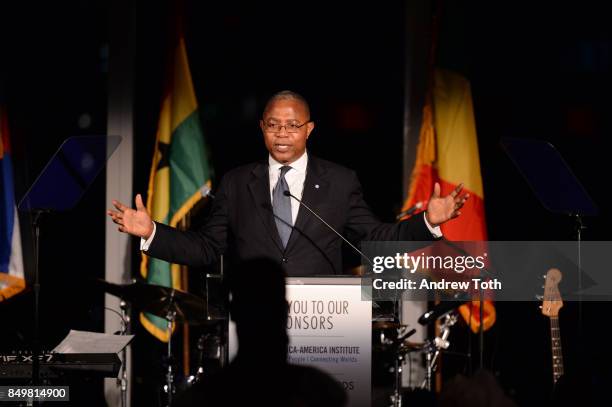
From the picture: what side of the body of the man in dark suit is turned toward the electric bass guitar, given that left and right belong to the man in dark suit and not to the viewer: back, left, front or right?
left

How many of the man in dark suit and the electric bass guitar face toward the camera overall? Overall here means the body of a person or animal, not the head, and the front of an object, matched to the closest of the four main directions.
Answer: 2

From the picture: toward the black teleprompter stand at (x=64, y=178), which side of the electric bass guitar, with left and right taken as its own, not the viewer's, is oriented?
right

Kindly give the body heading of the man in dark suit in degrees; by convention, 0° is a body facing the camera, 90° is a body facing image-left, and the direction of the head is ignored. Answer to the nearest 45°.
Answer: approximately 0°

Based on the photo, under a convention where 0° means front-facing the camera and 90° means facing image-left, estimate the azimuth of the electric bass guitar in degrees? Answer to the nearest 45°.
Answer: approximately 0°

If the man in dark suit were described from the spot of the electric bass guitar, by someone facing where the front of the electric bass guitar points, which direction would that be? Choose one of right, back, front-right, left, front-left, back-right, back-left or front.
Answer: front-right

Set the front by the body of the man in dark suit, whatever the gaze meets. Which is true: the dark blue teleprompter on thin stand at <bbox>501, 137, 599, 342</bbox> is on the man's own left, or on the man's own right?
on the man's own left
